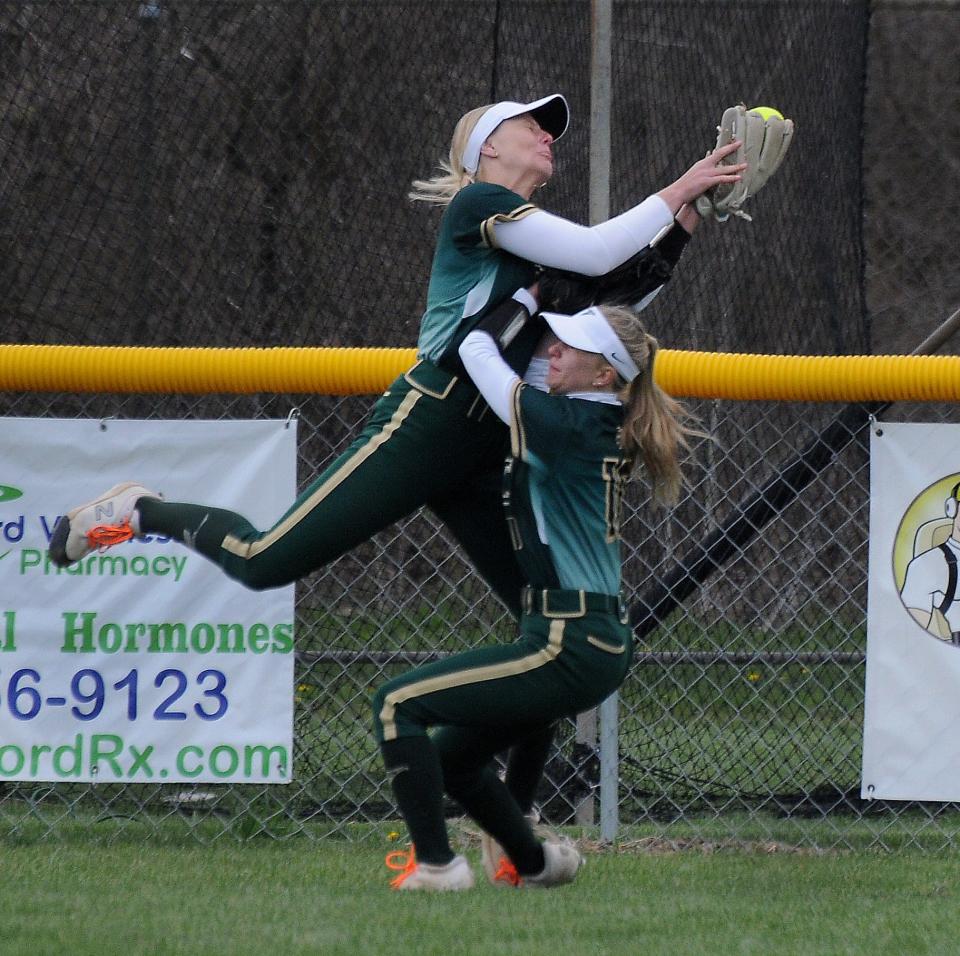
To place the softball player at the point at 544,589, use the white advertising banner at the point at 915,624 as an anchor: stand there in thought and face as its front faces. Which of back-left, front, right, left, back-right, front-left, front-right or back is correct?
front-right

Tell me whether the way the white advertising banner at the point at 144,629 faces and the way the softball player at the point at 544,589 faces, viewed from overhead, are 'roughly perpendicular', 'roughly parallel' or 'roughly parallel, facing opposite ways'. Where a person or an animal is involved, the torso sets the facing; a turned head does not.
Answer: roughly perpendicular

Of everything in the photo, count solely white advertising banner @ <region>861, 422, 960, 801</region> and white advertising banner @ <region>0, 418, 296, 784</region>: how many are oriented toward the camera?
2

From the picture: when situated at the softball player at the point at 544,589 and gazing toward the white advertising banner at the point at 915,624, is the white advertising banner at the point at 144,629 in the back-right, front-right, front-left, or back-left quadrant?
back-left

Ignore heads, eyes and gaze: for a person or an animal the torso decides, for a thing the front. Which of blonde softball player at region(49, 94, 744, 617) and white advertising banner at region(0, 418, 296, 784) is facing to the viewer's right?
the blonde softball player

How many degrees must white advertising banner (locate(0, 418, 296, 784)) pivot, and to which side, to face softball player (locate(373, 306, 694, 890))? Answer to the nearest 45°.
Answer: approximately 45° to its left

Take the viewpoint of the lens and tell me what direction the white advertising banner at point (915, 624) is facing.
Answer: facing the viewer

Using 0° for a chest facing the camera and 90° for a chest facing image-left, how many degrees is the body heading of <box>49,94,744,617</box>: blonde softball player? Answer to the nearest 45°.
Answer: approximately 270°

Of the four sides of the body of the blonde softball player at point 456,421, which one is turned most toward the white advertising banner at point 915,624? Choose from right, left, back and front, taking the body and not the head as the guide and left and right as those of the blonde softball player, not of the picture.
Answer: front

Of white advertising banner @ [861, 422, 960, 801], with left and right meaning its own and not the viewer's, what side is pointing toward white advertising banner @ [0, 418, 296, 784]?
right

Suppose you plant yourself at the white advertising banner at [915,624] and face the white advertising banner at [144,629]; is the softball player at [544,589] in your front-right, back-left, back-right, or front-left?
front-left

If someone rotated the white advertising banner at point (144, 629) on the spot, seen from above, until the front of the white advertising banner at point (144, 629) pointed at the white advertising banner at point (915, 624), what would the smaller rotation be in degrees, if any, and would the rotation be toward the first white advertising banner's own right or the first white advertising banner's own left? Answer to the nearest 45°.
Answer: approximately 90° to the first white advertising banner's own left

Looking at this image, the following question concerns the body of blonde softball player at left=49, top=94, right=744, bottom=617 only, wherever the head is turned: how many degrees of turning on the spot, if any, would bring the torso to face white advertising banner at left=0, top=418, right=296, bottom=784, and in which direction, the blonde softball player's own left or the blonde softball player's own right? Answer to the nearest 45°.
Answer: approximately 135° to the blonde softball player's own left

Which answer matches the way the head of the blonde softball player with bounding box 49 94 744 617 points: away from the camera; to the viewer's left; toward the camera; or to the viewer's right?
to the viewer's right

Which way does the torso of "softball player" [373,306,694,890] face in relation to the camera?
to the viewer's left

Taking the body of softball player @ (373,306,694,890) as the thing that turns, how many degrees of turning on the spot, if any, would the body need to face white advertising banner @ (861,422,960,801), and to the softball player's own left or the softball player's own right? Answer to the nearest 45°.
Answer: approximately 135° to the softball player's own right
